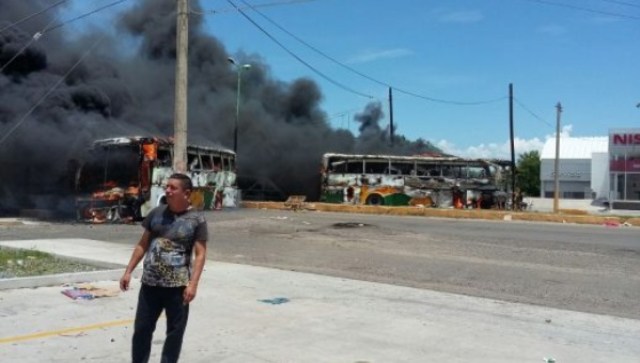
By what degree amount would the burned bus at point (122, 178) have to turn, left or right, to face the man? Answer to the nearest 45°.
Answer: approximately 45° to its left

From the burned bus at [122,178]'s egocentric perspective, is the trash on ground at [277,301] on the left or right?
on its left

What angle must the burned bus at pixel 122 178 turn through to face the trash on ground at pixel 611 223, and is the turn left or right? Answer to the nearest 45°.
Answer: approximately 135° to its left

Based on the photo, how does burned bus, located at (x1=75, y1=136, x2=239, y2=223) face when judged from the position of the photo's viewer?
facing the viewer and to the left of the viewer

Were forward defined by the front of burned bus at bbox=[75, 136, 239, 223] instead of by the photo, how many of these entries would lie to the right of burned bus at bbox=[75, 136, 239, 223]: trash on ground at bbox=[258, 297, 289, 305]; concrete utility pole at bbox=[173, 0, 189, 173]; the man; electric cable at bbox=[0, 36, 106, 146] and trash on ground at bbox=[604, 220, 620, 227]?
1
